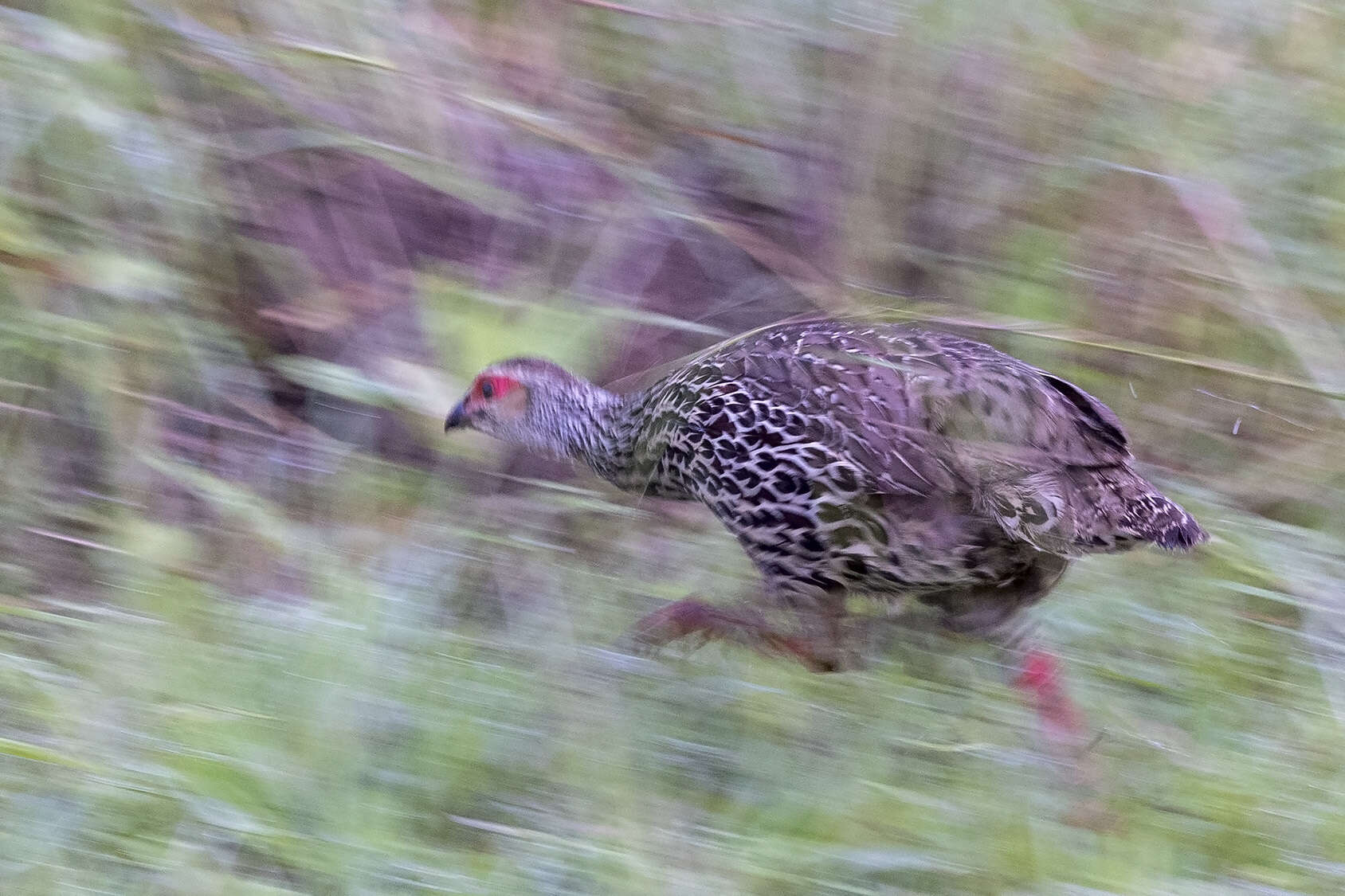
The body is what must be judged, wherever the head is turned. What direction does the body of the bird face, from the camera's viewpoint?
to the viewer's left
